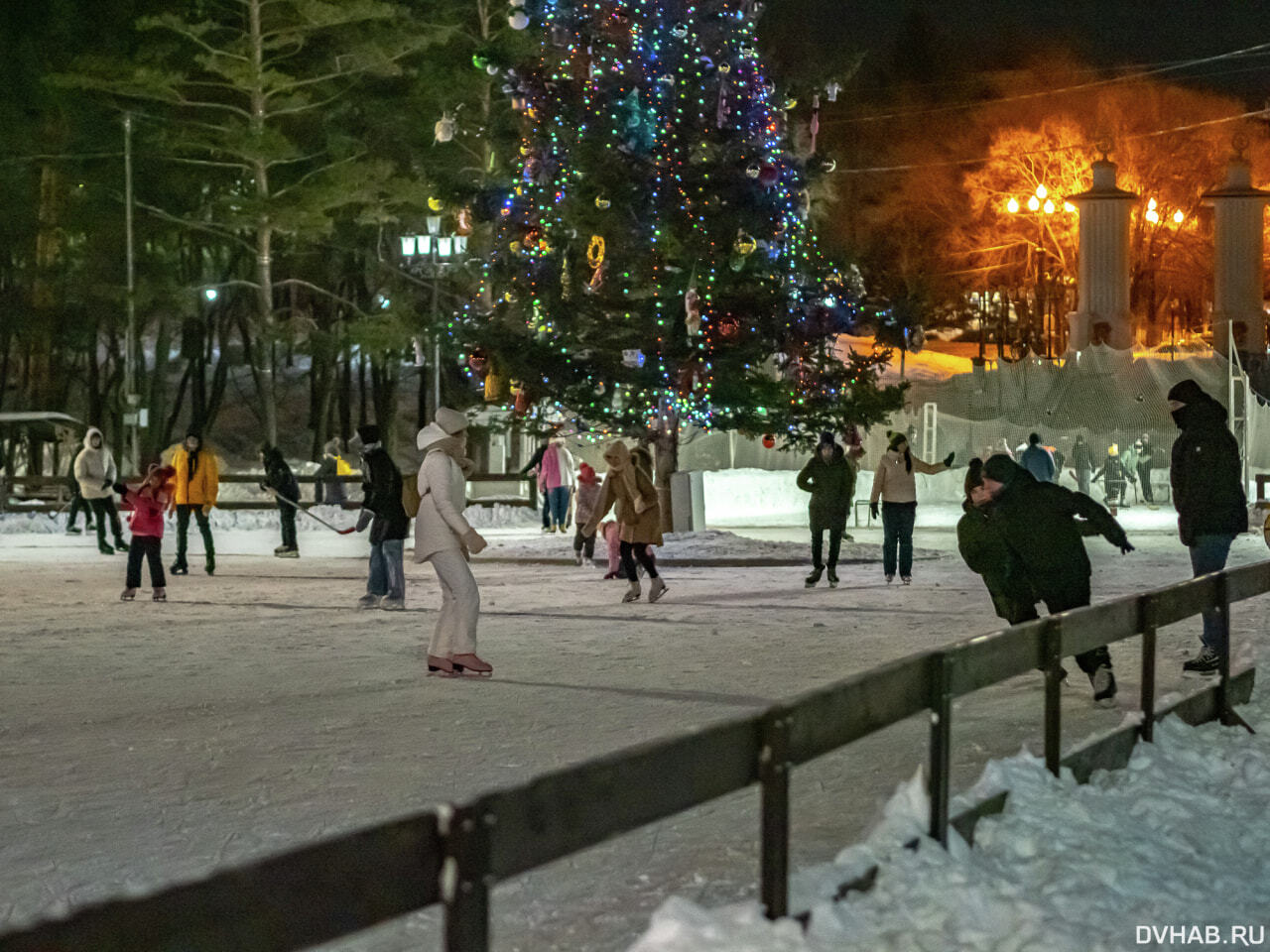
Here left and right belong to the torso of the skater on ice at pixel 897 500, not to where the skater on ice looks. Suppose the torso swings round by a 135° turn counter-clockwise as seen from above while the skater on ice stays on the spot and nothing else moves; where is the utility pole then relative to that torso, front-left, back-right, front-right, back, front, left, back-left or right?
left

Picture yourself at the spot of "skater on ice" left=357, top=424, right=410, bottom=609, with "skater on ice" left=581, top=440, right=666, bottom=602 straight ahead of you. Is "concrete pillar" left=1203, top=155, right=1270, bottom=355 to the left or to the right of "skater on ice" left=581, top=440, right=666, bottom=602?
left

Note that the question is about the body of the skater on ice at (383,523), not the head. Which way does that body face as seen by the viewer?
to the viewer's left

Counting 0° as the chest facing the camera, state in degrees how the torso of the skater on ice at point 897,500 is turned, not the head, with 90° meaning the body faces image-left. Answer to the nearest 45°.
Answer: approximately 0°

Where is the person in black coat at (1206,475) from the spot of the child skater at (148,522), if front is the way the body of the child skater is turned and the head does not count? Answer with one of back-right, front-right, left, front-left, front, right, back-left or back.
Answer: front-left
